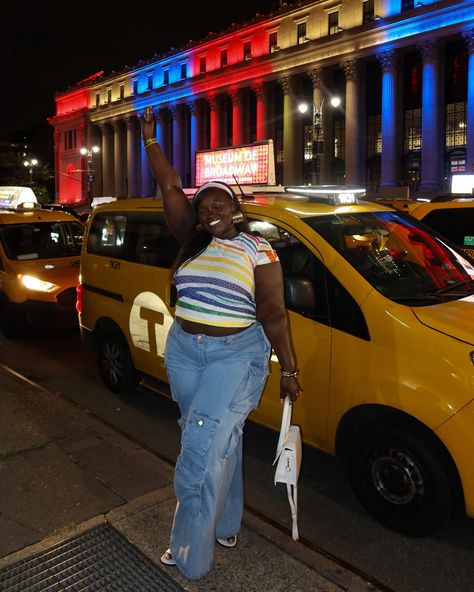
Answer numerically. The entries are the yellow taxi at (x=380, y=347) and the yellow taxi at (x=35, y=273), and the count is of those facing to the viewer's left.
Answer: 0

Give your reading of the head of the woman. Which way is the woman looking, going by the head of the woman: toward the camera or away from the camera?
toward the camera

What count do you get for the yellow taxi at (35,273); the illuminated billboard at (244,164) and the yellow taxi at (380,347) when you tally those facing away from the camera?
0

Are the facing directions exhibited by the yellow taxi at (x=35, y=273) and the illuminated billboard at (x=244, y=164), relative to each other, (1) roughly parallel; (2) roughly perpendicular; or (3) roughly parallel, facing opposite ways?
roughly perpendicular

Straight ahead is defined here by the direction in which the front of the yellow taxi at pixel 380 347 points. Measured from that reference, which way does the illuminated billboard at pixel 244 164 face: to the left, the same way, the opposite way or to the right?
to the right

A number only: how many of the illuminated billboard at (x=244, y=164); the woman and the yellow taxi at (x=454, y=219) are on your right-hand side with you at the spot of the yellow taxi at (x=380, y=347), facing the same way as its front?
1

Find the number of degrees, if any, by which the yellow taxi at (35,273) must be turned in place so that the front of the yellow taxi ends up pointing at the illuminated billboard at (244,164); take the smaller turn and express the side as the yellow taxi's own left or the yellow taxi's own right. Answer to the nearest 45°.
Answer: approximately 45° to the yellow taxi's own left

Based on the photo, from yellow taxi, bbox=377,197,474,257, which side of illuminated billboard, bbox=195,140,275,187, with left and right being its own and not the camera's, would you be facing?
left

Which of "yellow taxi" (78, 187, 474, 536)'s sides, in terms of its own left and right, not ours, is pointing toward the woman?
right

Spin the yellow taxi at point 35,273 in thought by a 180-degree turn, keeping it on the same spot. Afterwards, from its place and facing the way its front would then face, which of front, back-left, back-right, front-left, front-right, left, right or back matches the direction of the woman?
back-left

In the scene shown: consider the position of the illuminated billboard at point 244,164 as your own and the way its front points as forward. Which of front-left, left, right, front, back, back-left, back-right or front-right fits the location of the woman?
front-left

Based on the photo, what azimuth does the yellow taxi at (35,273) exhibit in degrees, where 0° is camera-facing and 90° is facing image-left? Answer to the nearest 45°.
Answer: approximately 315°

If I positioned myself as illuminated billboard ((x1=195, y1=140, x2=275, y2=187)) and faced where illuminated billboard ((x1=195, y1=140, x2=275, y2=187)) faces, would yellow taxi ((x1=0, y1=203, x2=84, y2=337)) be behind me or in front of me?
in front

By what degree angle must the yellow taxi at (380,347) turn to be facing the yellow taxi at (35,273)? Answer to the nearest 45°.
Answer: approximately 180°
